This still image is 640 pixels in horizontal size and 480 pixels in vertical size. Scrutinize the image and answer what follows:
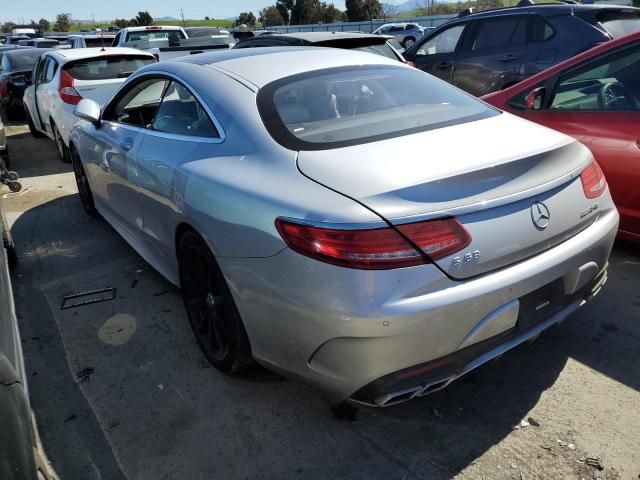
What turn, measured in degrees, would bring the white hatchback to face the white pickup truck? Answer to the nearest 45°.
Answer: approximately 45° to its right

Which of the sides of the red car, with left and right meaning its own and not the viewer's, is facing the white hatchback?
front

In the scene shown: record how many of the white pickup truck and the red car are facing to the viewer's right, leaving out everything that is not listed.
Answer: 0

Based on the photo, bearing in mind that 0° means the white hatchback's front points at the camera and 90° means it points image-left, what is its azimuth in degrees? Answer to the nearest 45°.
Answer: approximately 135°

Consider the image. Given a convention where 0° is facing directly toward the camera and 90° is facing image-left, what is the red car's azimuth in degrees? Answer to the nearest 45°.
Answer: approximately 90°

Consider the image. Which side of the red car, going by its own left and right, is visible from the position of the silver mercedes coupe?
left

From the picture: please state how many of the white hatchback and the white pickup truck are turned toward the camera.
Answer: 0

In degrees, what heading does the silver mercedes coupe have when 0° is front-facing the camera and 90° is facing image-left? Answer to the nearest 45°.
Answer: approximately 135°

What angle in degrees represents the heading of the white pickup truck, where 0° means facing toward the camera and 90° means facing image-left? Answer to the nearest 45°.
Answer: approximately 135°

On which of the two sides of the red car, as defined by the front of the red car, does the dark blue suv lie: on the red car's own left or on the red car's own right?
on the red car's own right

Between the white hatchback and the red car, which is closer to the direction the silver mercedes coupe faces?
the white hatchback

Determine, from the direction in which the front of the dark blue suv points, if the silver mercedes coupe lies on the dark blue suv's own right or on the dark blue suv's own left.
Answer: on the dark blue suv's own left
